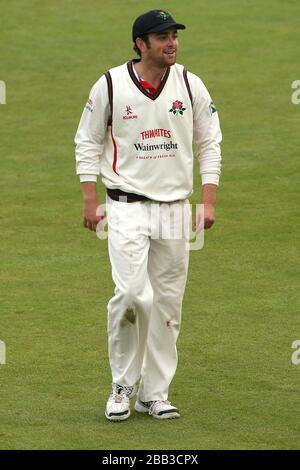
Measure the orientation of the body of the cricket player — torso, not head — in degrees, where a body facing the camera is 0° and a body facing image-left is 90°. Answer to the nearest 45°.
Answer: approximately 0°
